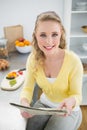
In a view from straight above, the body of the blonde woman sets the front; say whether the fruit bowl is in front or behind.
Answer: behind

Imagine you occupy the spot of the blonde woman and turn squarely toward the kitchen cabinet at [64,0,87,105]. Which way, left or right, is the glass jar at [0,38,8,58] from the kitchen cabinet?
left

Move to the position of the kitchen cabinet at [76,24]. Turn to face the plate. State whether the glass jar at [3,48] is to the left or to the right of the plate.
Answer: right

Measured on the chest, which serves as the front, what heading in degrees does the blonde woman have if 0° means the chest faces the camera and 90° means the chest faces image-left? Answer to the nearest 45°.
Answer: approximately 0°

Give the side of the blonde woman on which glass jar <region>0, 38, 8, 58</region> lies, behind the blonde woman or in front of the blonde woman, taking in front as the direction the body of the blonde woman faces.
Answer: behind

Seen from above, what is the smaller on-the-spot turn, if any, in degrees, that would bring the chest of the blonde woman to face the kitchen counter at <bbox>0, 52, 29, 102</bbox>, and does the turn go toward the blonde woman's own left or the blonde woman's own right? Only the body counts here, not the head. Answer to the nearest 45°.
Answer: approximately 135° to the blonde woman's own right

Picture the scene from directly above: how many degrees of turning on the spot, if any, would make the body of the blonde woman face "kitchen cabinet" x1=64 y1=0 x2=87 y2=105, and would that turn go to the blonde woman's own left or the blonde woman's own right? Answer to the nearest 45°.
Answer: approximately 180°
